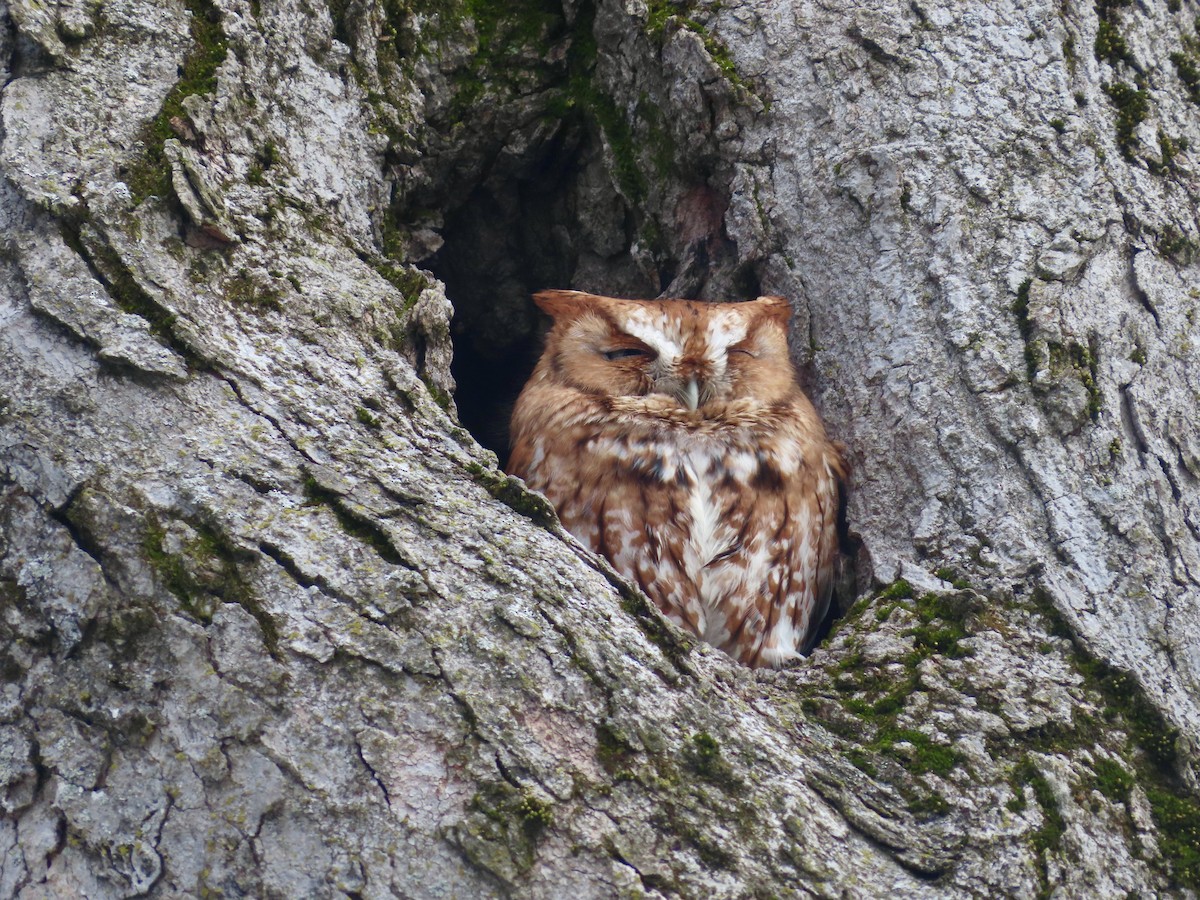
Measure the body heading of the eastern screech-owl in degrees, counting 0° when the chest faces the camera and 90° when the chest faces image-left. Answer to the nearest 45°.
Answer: approximately 0°
